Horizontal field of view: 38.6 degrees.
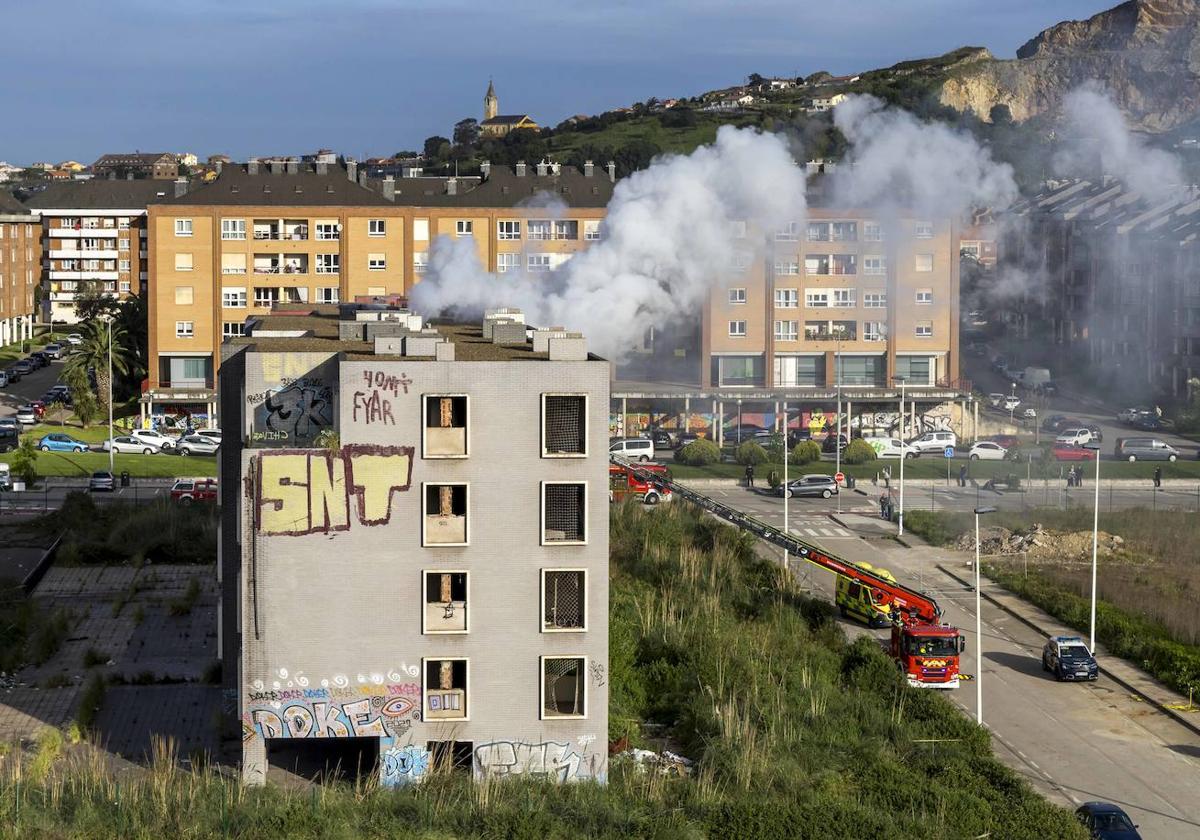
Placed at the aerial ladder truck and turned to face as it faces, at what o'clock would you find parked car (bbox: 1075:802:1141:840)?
The parked car is roughly at 1 o'clock from the aerial ladder truck.

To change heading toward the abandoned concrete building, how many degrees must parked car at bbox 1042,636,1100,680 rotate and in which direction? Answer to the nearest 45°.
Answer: approximately 90° to its right

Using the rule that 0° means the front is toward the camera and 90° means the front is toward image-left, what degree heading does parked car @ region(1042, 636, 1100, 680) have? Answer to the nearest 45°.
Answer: approximately 315°

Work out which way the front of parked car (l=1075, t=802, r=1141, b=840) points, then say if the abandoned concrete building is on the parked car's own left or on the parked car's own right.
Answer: on the parked car's own right

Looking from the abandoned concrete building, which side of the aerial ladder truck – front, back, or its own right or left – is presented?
right

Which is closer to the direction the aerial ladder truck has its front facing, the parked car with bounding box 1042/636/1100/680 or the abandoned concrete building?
the parked car

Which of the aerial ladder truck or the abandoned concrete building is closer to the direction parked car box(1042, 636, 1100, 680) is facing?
the abandoned concrete building

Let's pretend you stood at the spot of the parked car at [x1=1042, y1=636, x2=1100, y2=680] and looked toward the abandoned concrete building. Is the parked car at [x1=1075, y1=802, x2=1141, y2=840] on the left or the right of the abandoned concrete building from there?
left

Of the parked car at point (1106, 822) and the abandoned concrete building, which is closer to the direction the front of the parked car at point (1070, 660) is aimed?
the parked car

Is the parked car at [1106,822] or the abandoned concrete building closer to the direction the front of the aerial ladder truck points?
the parked car
